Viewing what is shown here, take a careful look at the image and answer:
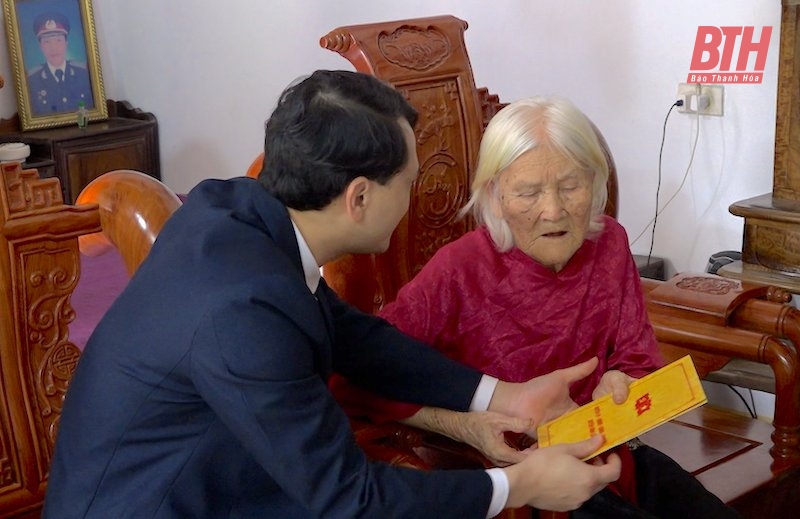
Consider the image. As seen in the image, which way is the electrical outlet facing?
toward the camera

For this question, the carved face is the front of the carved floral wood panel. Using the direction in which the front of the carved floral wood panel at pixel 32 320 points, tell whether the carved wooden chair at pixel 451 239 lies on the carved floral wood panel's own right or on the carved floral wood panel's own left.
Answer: on the carved floral wood panel's own left

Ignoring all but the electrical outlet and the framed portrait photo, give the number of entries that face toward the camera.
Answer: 2

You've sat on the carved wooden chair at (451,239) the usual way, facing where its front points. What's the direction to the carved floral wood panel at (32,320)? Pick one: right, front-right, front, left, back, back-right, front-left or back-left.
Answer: right

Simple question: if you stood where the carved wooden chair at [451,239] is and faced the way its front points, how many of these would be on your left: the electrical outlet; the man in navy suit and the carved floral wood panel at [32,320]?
1

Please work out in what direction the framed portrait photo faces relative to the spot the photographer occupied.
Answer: facing the viewer

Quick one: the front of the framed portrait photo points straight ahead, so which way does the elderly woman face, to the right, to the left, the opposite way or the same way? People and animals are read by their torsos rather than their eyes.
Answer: the same way

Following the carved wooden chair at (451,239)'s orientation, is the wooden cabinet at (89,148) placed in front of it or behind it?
behind

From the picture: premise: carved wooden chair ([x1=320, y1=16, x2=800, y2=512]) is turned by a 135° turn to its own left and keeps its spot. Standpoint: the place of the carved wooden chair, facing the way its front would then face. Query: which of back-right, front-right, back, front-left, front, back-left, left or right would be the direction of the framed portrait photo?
front-left

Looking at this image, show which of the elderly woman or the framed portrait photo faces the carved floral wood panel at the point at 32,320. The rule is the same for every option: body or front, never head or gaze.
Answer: the framed portrait photo

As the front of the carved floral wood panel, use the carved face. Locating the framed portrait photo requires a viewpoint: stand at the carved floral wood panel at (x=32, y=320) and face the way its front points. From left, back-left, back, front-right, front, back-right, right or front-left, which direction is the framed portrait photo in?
back-left

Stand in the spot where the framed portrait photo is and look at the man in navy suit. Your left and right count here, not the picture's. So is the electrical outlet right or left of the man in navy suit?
left

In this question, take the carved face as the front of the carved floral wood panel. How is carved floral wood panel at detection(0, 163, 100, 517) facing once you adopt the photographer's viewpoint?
facing the viewer and to the right of the viewer

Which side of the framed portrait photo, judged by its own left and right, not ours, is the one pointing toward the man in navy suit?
front

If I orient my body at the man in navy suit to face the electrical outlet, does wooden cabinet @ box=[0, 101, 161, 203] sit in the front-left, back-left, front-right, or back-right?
front-left

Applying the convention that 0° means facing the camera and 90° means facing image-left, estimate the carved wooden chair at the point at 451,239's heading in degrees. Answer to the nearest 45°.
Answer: approximately 315°

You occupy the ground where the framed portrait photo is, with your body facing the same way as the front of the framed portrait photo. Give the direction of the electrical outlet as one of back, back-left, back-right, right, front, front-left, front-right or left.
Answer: front-left
